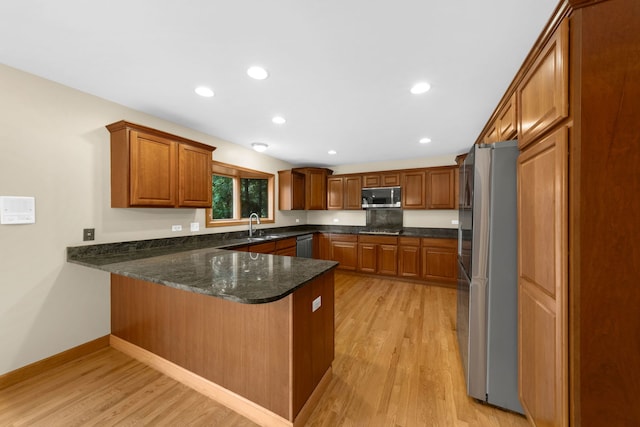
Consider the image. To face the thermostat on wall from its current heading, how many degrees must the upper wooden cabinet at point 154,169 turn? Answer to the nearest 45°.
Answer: approximately 135° to its right

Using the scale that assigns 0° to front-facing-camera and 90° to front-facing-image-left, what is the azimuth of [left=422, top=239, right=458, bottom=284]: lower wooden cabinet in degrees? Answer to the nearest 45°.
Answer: approximately 0°

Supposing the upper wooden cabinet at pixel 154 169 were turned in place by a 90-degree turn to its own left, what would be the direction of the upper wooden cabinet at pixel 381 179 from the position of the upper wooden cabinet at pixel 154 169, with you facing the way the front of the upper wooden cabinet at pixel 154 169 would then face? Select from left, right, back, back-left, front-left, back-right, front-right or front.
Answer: front-right

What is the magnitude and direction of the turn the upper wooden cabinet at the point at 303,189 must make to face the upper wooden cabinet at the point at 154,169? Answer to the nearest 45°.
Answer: approximately 90° to its right
